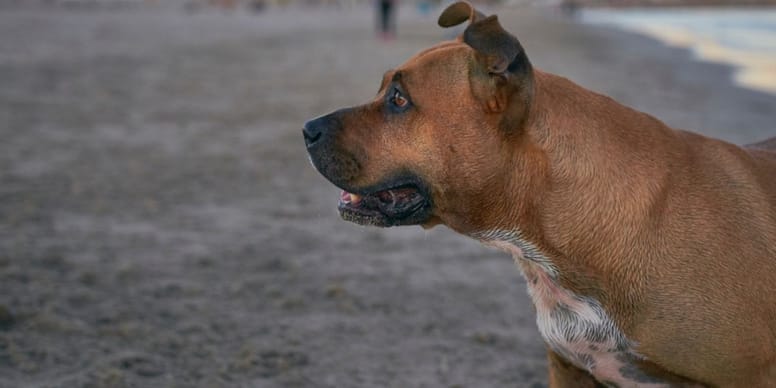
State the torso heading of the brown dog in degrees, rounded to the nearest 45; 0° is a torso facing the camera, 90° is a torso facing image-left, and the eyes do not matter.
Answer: approximately 90°
